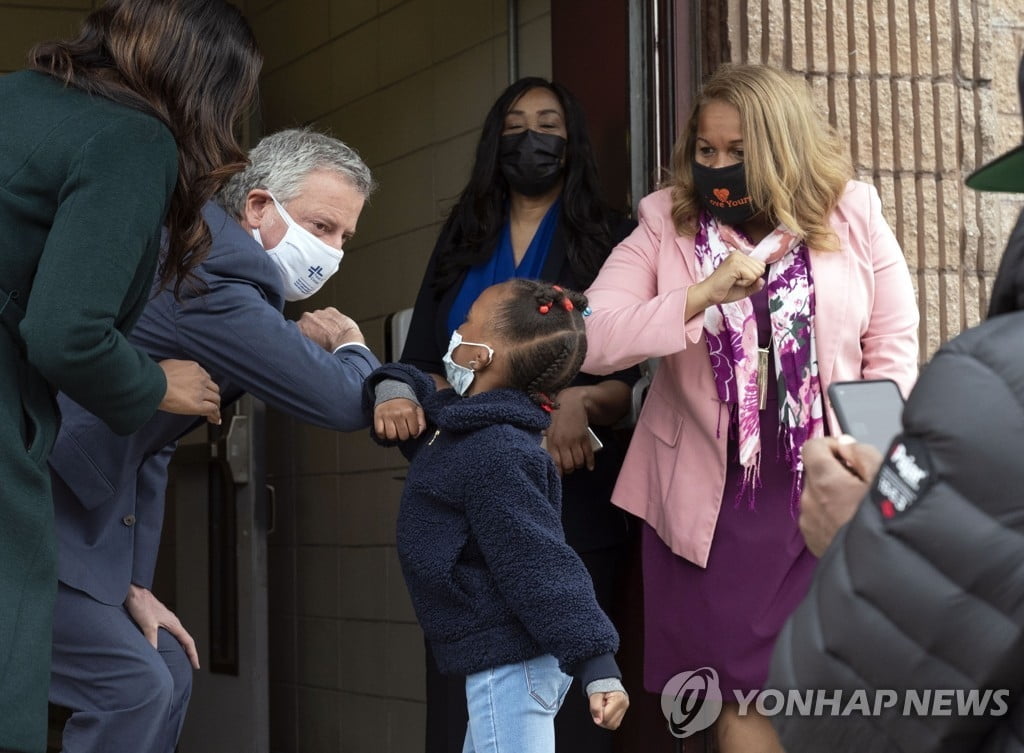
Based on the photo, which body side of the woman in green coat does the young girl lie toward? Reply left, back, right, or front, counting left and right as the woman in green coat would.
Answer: front

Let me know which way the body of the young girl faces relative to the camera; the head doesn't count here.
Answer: to the viewer's left

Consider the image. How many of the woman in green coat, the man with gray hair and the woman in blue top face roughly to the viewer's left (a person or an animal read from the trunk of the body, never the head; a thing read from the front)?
0

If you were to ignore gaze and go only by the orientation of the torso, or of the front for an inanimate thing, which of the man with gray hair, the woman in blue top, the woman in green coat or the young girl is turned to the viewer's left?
the young girl

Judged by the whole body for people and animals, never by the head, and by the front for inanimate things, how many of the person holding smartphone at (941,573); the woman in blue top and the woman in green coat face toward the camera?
1

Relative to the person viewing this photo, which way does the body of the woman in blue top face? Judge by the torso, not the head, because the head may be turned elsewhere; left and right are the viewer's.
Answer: facing the viewer

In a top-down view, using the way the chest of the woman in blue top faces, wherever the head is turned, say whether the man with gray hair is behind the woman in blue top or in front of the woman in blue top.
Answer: in front

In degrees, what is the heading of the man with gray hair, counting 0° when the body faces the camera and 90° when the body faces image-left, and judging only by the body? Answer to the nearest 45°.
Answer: approximately 315°

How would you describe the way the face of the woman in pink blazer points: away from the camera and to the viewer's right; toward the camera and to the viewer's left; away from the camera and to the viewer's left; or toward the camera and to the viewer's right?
toward the camera and to the viewer's left

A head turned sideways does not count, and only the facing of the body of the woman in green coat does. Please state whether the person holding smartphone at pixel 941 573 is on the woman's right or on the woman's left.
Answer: on the woman's right

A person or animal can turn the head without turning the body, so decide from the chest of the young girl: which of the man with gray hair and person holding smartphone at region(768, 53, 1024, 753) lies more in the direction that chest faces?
the man with gray hair

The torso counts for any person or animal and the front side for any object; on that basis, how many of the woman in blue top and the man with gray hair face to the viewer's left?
0

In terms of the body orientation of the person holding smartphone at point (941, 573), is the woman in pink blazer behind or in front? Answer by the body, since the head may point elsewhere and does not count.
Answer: in front

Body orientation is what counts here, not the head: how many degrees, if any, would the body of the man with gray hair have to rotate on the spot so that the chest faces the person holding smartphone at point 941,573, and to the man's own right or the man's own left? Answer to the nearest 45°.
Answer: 0° — they already face them

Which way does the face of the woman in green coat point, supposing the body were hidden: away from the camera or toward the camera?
away from the camera

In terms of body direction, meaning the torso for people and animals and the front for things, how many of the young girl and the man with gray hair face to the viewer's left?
1
